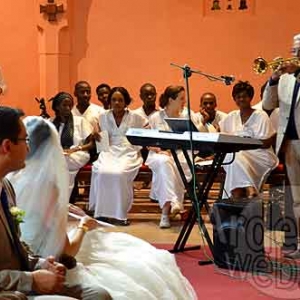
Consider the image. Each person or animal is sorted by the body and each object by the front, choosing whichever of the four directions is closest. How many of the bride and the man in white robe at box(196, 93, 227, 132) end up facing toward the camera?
1

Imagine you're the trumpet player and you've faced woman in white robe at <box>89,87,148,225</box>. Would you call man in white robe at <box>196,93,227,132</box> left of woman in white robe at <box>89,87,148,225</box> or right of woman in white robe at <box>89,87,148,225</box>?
right

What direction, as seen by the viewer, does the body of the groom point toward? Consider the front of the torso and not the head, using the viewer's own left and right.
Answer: facing to the right of the viewer

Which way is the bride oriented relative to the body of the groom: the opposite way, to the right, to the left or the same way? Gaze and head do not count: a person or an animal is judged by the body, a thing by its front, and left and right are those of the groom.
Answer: the same way

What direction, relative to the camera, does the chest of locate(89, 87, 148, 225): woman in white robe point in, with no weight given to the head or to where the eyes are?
toward the camera

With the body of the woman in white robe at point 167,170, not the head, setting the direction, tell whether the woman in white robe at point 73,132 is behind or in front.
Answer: behind

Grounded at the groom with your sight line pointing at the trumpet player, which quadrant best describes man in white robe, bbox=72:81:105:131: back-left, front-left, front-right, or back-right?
front-left

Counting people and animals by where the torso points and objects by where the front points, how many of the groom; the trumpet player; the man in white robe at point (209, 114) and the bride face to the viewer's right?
2

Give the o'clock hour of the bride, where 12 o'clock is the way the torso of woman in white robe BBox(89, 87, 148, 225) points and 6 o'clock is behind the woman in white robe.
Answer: The bride is roughly at 12 o'clock from the woman in white robe.

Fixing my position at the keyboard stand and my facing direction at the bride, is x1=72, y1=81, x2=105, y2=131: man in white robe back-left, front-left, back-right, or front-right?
back-right

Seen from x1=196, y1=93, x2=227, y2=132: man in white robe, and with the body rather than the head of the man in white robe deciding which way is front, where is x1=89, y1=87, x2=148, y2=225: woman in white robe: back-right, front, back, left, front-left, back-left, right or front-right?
front-right

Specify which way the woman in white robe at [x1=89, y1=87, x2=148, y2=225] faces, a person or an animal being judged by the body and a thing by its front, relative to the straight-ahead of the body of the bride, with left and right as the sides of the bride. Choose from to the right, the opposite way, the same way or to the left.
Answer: to the right

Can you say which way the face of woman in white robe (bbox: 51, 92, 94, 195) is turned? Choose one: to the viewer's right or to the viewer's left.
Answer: to the viewer's right

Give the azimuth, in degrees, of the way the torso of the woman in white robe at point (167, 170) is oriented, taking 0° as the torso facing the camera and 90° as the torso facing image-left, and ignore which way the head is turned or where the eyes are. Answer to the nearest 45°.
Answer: approximately 315°

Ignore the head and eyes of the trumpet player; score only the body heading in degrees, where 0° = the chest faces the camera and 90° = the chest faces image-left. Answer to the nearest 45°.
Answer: approximately 45°

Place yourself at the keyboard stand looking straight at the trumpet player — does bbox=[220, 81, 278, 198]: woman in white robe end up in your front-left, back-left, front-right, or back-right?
front-left
